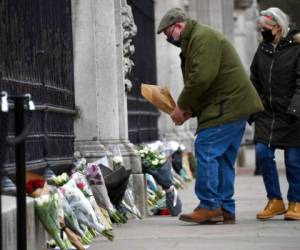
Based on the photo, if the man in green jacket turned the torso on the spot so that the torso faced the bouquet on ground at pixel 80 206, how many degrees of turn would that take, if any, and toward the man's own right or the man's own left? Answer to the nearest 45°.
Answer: approximately 45° to the man's own left

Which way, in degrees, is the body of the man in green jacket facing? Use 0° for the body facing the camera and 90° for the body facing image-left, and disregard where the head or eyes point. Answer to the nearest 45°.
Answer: approximately 90°

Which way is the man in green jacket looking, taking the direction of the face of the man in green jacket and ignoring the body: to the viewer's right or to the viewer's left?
to the viewer's left

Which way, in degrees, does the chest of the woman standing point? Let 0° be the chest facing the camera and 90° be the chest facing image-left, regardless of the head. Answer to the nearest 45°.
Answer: approximately 45°
